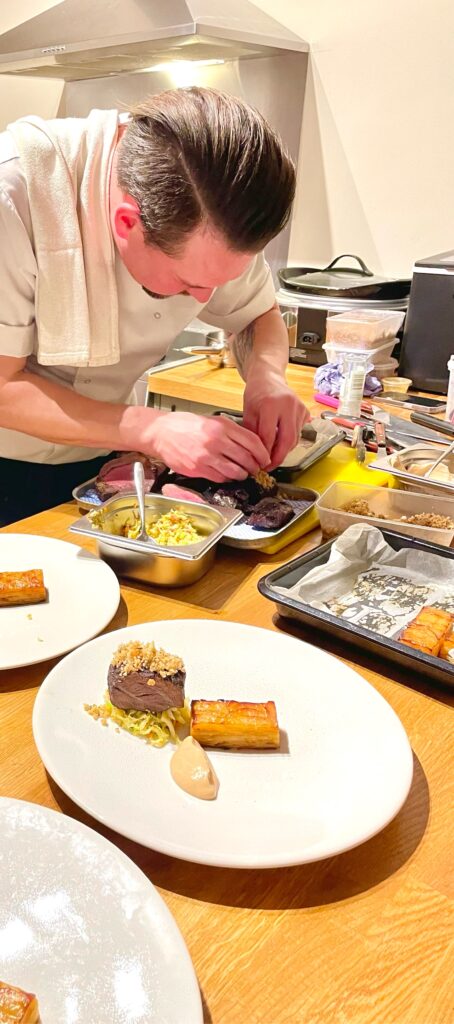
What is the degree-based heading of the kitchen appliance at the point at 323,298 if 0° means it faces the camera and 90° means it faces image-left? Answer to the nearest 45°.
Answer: approximately 0°

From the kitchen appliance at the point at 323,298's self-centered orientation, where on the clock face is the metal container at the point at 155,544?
The metal container is roughly at 12 o'clock from the kitchen appliance.

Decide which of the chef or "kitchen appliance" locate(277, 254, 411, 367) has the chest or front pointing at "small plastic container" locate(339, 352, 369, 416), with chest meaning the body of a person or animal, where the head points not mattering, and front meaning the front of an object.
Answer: the kitchen appliance

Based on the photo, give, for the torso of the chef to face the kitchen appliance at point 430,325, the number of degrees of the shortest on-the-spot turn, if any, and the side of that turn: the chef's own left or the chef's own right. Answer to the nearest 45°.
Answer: approximately 90° to the chef's own left

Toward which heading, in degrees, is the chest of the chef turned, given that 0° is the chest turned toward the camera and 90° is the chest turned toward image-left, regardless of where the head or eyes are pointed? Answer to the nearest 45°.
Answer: approximately 315°

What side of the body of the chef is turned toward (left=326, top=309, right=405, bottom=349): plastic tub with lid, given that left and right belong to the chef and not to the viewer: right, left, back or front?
left

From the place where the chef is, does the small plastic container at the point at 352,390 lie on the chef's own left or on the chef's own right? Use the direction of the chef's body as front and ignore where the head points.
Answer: on the chef's own left
